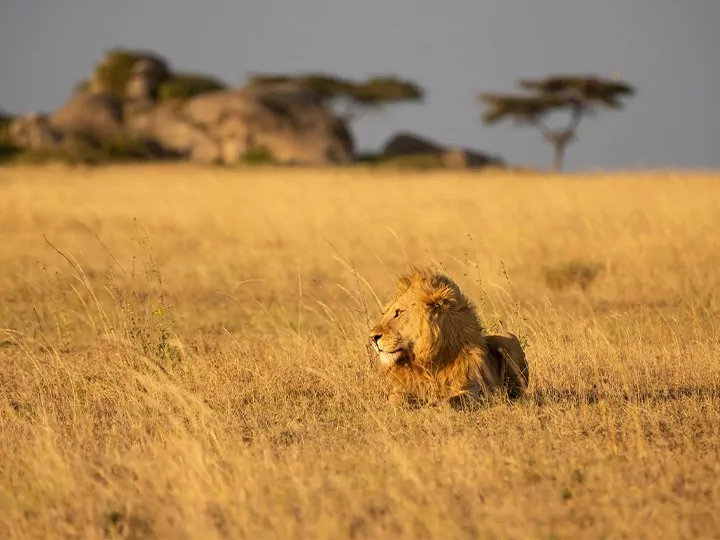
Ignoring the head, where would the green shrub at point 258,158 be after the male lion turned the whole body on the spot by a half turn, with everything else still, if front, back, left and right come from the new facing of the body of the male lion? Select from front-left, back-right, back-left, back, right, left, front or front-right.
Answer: front-left

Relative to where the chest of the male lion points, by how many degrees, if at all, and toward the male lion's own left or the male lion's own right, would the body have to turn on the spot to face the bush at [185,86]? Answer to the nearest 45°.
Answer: approximately 135° to the male lion's own right

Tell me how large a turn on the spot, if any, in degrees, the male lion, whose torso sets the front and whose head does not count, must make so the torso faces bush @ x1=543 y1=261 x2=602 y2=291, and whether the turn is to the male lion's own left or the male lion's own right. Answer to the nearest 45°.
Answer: approximately 135° to the male lion's own right

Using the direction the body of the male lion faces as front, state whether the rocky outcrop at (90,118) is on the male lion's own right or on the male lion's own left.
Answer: on the male lion's own right

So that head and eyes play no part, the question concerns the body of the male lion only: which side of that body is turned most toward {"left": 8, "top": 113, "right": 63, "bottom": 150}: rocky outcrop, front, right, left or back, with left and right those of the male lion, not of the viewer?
right

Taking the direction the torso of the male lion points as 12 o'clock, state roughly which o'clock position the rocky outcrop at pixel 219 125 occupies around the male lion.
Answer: The rocky outcrop is roughly at 4 o'clock from the male lion.

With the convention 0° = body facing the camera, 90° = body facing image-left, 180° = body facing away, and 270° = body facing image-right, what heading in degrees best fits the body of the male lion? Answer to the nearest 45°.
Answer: approximately 45°

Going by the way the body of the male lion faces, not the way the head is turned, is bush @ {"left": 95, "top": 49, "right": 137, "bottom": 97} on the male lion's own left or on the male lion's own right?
on the male lion's own right
